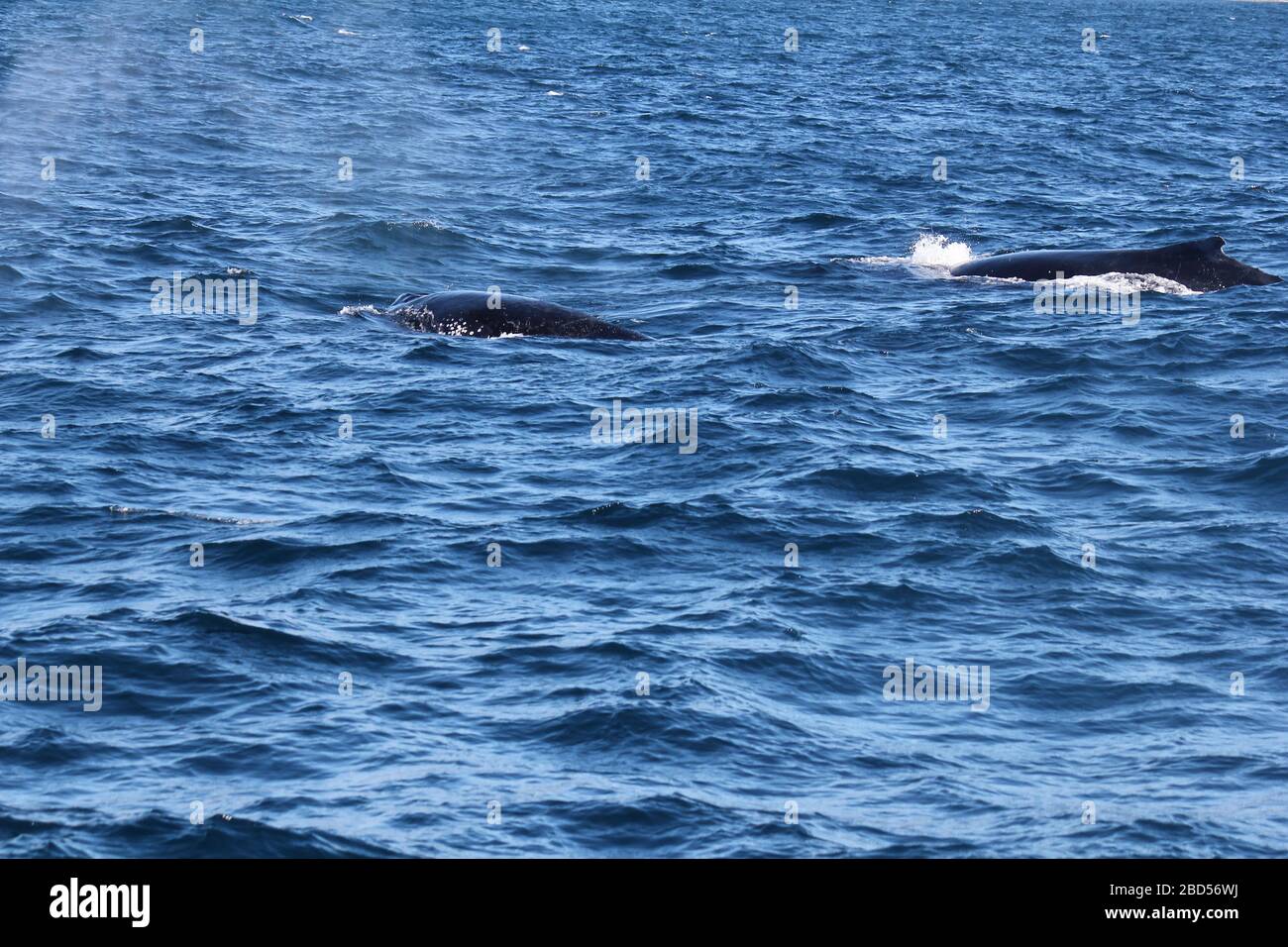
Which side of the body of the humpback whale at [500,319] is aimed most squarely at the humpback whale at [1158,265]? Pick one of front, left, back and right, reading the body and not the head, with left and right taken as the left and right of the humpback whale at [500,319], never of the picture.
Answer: back

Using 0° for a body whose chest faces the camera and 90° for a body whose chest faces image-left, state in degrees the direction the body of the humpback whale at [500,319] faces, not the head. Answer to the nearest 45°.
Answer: approximately 90°

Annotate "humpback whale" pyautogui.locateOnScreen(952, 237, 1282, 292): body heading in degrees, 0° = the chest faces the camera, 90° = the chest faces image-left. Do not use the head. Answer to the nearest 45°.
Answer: approximately 90°

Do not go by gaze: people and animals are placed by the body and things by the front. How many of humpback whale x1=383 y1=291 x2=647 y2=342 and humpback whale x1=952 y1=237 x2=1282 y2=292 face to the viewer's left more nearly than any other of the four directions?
2

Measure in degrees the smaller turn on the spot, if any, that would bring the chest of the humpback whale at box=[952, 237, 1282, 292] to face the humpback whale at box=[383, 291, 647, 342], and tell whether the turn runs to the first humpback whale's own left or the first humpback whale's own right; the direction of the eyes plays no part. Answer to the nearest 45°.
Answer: approximately 45° to the first humpback whale's own left
